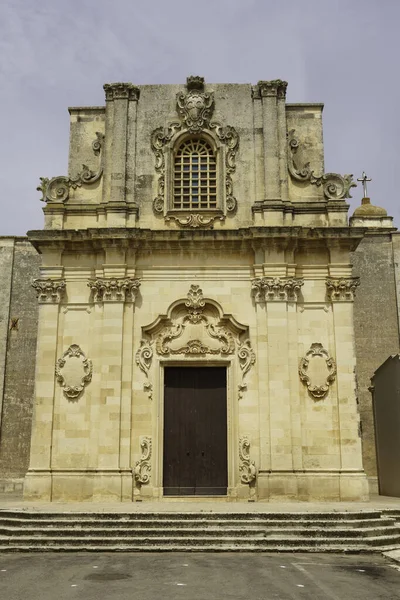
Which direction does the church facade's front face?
toward the camera
